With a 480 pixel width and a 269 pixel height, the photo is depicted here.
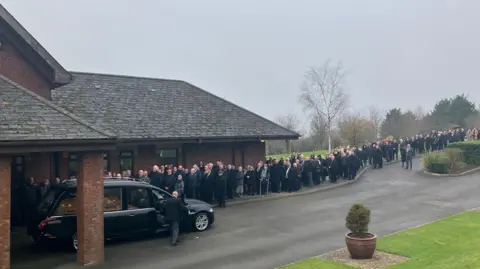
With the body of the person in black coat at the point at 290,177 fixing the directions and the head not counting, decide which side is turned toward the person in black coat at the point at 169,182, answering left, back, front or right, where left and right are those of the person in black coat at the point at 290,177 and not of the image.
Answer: front

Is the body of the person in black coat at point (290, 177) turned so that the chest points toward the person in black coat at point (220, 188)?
yes

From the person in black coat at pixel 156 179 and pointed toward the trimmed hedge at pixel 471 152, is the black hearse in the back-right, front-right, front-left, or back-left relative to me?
back-right

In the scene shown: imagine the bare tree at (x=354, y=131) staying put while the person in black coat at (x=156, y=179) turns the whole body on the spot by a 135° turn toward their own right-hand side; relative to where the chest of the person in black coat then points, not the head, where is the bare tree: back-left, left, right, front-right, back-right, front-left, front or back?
right

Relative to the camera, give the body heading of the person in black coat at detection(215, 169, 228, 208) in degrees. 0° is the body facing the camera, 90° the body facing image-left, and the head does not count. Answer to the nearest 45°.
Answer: approximately 45°

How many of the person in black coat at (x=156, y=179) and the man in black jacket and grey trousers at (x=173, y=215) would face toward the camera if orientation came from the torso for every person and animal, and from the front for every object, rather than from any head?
1

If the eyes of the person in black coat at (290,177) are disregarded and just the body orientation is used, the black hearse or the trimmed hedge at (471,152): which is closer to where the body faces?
the black hearse

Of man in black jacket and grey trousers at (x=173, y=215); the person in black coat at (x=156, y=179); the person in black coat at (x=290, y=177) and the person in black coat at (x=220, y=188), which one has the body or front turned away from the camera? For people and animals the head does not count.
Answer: the man in black jacket and grey trousers

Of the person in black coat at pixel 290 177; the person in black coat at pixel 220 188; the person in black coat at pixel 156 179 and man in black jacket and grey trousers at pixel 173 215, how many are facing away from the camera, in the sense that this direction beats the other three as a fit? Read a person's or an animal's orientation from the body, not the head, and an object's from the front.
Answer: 1

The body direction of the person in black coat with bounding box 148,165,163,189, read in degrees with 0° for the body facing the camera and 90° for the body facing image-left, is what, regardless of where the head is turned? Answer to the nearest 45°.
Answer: approximately 0°

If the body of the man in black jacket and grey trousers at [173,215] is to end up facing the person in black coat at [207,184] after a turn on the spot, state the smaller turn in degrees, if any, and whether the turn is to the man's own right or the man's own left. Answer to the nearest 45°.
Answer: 0° — they already face them
